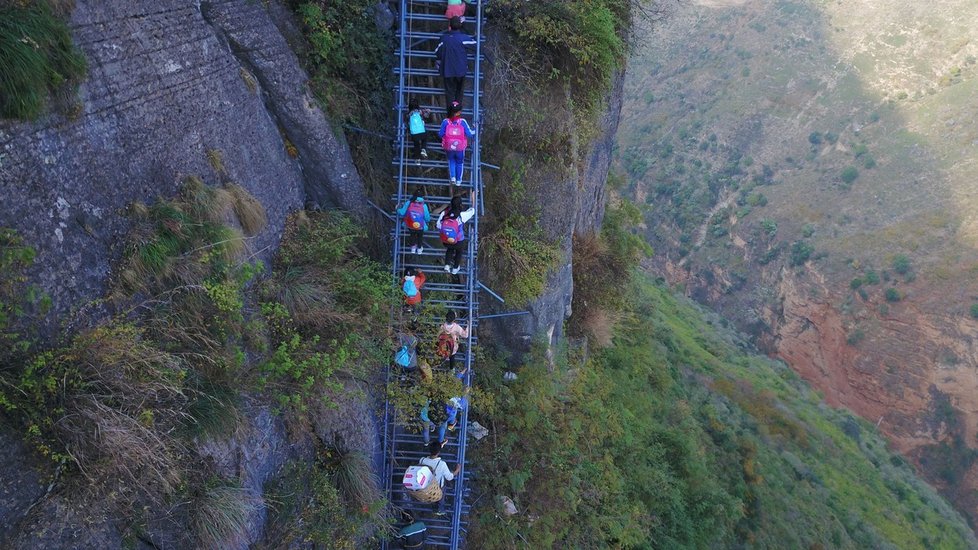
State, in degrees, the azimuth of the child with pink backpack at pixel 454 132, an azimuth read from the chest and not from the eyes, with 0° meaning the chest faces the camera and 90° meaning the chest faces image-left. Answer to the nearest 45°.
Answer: approximately 180°

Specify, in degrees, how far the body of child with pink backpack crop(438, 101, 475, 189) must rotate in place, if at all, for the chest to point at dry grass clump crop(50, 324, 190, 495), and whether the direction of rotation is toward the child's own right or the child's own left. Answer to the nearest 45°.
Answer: approximately 135° to the child's own left

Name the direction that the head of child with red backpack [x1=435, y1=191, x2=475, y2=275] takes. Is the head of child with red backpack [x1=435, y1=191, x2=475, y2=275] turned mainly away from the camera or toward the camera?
away from the camera

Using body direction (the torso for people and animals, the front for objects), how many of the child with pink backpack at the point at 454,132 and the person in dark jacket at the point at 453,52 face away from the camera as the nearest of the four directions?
2

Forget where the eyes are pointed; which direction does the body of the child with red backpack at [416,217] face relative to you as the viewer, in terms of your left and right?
facing away from the viewer

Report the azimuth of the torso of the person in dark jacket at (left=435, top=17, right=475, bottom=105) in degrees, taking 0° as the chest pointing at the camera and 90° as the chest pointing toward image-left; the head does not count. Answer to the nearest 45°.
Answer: approximately 180°
